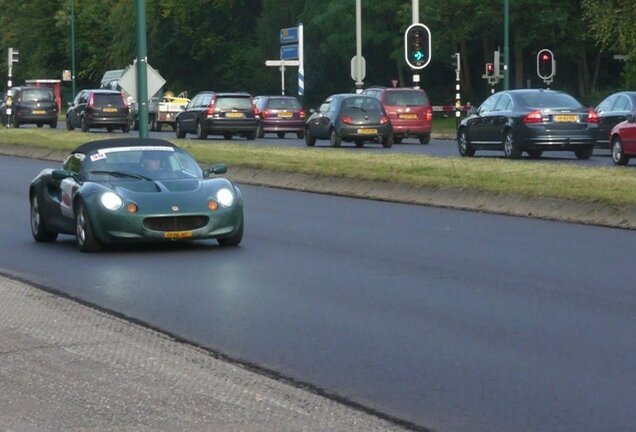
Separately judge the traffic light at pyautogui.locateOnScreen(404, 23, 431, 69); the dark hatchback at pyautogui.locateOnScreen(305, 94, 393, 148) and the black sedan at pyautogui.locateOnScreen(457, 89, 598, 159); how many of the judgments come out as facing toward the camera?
1

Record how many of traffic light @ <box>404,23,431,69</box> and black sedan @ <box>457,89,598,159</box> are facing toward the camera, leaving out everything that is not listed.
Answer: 1

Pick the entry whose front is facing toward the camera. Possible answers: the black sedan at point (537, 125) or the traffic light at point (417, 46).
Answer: the traffic light

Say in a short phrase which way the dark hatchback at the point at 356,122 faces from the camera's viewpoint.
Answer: facing away from the viewer and to the left of the viewer

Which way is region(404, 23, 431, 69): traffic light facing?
toward the camera

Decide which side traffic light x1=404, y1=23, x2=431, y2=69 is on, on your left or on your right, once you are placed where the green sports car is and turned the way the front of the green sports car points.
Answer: on your left

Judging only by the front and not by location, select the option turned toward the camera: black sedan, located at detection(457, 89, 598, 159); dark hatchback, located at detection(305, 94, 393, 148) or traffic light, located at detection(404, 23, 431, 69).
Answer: the traffic light

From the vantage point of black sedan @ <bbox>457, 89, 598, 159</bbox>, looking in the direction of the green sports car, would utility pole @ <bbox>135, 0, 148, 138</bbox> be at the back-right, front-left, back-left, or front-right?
front-right

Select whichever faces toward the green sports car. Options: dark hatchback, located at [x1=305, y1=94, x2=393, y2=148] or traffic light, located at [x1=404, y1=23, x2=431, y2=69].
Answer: the traffic light

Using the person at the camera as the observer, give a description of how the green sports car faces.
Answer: facing the viewer and to the right of the viewer

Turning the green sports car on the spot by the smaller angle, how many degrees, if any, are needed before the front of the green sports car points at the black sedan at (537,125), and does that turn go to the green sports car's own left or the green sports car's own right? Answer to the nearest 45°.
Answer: approximately 90° to the green sports car's own left

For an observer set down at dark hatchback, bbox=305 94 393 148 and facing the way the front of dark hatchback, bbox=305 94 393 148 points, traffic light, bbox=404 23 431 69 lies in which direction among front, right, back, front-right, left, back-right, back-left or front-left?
right

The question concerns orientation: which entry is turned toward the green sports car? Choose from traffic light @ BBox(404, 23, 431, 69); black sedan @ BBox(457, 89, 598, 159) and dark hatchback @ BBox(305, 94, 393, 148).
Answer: the traffic light

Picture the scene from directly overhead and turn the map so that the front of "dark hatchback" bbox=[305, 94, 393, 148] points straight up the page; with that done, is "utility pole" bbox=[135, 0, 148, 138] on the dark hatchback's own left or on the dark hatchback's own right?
on the dark hatchback's own left

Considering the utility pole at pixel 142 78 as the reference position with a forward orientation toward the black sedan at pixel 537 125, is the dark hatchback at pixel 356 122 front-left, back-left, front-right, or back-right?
front-left

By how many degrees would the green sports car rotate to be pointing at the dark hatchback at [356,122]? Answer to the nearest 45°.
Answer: approximately 135° to its left

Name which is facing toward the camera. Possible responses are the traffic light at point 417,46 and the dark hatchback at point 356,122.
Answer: the traffic light

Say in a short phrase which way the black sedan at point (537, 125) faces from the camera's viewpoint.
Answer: facing away from the viewer and to the left of the viewer
